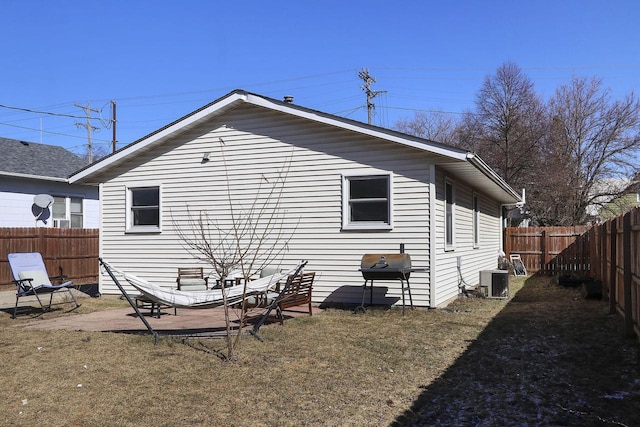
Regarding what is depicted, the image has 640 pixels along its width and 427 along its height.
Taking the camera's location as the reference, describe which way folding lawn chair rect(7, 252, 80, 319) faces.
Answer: facing the viewer and to the right of the viewer

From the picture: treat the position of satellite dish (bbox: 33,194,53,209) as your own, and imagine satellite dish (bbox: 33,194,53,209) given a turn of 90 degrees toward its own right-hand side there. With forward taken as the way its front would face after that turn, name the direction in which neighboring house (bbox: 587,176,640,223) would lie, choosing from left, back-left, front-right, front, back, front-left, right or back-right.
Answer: back-left

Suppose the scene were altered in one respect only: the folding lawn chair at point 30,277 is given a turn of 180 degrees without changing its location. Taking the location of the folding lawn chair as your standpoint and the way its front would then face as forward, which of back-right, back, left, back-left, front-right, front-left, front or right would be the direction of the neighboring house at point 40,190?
front-right

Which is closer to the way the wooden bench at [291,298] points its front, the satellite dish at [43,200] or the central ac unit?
the satellite dish

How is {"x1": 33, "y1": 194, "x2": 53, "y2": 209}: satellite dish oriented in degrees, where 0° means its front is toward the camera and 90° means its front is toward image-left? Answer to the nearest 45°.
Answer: approximately 315°

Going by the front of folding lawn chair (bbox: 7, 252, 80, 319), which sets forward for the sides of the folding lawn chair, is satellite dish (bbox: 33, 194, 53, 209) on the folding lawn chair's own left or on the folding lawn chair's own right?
on the folding lawn chair's own left

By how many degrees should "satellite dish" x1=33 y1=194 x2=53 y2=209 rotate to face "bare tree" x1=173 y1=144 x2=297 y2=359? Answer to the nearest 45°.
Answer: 0° — it already faces it

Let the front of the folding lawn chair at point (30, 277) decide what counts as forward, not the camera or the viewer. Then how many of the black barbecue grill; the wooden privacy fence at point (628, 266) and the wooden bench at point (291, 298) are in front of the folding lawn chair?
3

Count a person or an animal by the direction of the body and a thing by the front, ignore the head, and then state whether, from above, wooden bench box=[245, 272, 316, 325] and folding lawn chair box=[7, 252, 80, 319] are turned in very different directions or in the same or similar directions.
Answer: very different directions

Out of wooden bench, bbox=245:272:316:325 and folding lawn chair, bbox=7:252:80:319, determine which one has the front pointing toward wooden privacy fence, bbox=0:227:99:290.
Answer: the wooden bench

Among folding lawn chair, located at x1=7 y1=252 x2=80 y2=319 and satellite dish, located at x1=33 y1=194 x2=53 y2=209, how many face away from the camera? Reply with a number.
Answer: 0

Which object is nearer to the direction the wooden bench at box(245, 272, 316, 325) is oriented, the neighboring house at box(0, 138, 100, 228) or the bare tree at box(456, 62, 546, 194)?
the neighboring house

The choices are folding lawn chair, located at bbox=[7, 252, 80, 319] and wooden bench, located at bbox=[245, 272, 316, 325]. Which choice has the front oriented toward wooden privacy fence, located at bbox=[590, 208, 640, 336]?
the folding lawn chair
